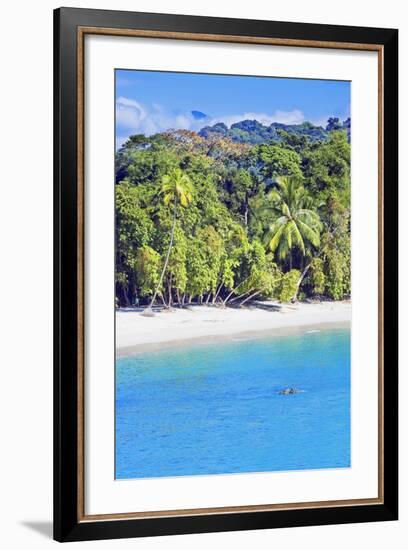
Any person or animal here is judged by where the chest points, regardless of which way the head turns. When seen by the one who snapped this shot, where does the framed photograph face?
facing the viewer and to the right of the viewer
